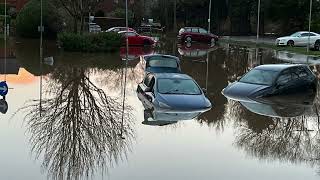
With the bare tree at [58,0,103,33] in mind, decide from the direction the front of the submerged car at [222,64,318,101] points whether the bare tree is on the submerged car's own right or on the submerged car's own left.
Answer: on the submerged car's own right

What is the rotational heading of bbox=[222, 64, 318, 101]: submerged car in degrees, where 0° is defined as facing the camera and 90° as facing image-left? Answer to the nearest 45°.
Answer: approximately 45°

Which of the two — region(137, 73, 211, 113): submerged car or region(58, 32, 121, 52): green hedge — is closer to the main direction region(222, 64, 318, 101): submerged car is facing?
the submerged car

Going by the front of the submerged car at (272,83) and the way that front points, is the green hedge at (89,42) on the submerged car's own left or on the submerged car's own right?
on the submerged car's own right

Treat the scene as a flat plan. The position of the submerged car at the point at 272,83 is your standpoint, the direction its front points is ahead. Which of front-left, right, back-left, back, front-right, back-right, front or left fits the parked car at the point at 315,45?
back-right

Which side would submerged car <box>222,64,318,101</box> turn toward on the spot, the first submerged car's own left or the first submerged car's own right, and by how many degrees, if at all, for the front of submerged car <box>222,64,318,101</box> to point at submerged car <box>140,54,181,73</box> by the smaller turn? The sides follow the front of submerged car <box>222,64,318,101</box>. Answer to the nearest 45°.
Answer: approximately 90° to the first submerged car's own right

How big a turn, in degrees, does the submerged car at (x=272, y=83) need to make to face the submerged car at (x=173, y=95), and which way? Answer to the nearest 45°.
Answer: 0° — it already faces it

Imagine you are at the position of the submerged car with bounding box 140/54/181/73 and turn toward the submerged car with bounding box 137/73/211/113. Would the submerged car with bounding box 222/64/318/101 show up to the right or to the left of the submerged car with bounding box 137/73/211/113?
left
